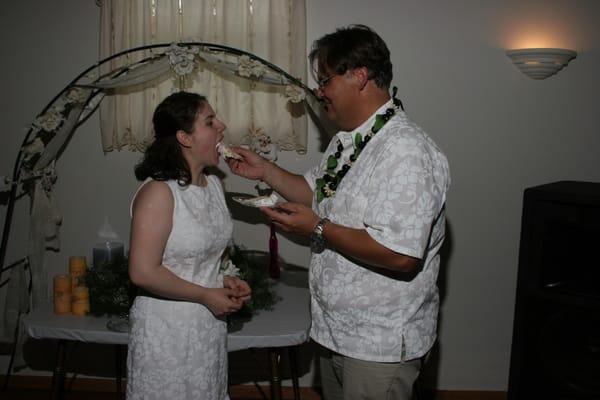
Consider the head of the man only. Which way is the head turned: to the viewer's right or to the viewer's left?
to the viewer's left

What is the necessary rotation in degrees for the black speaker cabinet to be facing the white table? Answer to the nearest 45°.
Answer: approximately 90° to its right

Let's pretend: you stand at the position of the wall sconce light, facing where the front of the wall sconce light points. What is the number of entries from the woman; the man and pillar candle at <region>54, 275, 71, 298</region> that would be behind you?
0

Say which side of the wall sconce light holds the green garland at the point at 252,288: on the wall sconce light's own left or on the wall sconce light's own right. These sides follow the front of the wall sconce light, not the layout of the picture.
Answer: on the wall sconce light's own right

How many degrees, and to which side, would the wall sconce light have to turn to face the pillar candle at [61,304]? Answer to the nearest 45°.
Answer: approximately 45° to its right

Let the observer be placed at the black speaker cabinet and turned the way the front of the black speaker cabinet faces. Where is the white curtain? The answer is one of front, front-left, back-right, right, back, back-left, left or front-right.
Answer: right

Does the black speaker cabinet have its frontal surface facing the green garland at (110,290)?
no

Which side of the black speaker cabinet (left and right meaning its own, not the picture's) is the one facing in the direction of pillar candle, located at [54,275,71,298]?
right

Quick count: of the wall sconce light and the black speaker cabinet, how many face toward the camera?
2

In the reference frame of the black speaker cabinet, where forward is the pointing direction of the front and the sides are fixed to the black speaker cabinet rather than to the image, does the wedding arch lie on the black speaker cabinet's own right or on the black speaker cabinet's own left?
on the black speaker cabinet's own right

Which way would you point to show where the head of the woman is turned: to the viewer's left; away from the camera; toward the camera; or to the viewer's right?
to the viewer's right

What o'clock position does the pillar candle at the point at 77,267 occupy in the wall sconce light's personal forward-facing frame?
The pillar candle is roughly at 2 o'clock from the wall sconce light.

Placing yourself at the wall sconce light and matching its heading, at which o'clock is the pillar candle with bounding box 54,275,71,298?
The pillar candle is roughly at 2 o'clock from the wall sconce light.

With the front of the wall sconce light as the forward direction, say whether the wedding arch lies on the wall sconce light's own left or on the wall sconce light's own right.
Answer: on the wall sconce light's own right

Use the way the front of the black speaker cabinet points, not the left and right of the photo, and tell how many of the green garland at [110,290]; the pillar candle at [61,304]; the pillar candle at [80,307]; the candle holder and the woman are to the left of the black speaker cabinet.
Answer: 0

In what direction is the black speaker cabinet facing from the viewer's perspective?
toward the camera

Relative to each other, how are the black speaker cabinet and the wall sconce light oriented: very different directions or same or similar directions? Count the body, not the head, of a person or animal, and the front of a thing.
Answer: same or similar directions

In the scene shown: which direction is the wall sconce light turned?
toward the camera

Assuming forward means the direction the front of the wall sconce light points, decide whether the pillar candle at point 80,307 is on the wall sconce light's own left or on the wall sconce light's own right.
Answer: on the wall sconce light's own right

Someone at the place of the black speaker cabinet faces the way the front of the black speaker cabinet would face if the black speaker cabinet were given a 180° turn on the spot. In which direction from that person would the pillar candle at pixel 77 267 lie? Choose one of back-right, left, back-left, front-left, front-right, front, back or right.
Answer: left
